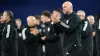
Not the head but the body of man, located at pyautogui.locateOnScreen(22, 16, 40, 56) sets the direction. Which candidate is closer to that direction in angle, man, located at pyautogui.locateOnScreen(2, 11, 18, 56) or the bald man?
the bald man

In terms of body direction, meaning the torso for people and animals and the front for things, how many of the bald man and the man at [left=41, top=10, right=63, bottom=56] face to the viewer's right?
0

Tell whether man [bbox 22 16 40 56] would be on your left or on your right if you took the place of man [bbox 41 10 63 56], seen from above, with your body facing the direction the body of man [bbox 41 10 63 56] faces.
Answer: on your right

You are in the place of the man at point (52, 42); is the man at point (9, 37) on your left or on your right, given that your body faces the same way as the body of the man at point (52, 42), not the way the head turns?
on your right

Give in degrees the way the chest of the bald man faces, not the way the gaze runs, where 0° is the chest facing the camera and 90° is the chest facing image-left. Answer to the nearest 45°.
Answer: approximately 45°

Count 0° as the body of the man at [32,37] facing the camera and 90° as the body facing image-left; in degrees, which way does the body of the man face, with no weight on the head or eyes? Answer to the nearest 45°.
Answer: approximately 315°

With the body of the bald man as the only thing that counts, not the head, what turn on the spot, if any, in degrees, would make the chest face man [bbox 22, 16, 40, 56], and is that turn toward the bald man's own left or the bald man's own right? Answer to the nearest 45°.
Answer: approximately 90° to the bald man's own right

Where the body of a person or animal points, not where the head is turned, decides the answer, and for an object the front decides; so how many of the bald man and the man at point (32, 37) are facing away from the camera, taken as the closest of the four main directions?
0
